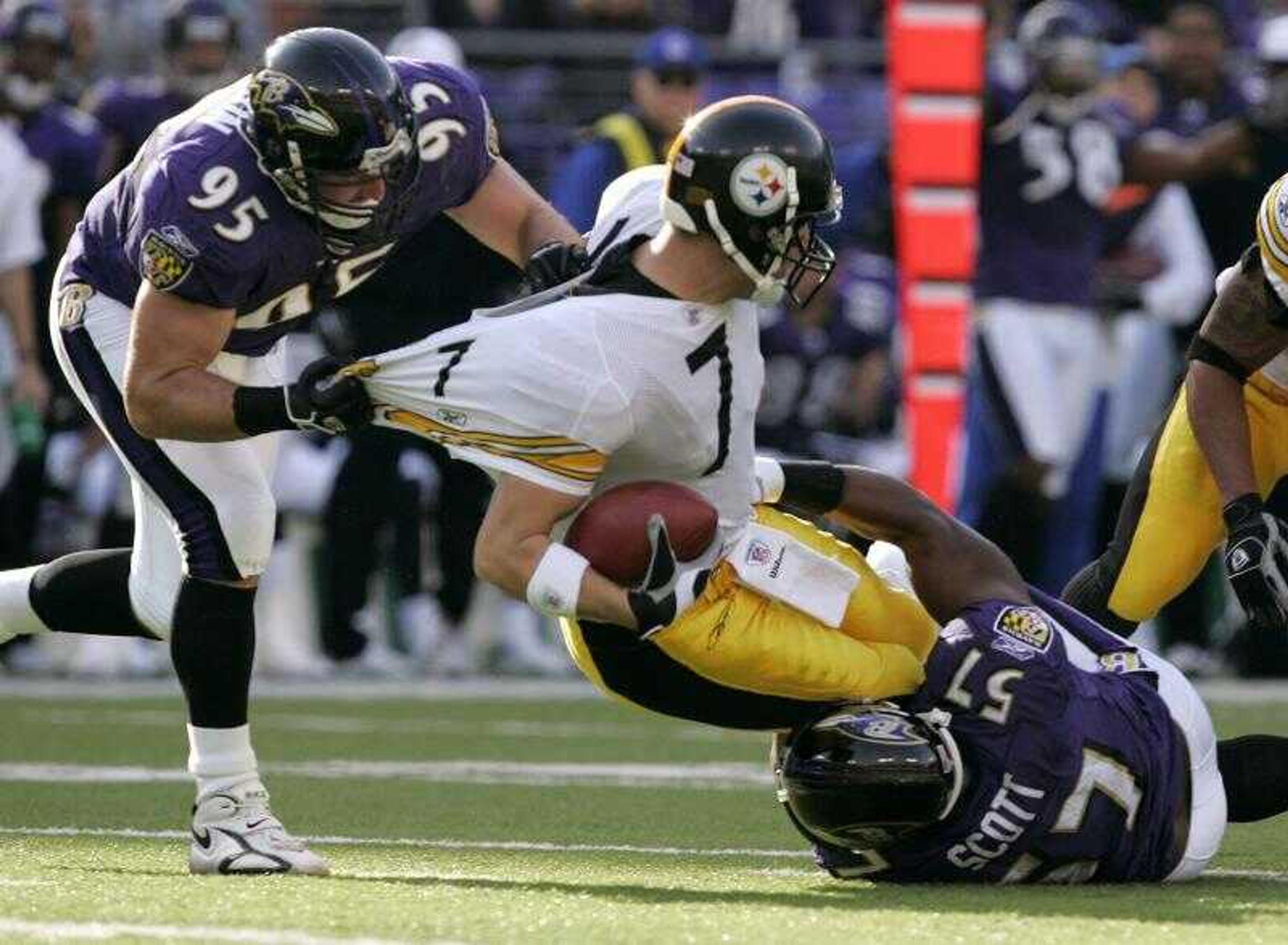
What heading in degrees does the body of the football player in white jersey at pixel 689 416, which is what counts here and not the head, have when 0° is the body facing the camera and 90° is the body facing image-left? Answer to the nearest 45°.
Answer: approximately 270°

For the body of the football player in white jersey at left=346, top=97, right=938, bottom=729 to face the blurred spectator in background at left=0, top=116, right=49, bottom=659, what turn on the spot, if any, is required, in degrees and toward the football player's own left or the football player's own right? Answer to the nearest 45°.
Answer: approximately 135° to the football player's own left

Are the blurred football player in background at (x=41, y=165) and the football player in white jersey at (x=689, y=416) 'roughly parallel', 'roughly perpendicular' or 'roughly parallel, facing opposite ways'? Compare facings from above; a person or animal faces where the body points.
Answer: roughly perpendicular

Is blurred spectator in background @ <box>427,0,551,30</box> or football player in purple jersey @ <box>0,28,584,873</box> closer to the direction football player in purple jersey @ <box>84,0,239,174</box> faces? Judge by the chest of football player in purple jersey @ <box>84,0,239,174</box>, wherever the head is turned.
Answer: the football player in purple jersey

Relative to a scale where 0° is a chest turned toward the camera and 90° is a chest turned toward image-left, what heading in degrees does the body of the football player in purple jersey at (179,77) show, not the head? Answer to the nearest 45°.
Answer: approximately 0°

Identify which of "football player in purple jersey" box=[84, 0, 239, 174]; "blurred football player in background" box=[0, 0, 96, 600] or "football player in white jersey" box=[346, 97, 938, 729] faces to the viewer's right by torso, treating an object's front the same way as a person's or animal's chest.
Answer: the football player in white jersey

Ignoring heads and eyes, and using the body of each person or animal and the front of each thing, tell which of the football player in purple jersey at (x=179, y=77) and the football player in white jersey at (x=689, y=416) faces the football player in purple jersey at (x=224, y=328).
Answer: the football player in purple jersey at (x=179, y=77)

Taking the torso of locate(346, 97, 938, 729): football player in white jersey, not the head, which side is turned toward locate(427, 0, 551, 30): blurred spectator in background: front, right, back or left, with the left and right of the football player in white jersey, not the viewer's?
left

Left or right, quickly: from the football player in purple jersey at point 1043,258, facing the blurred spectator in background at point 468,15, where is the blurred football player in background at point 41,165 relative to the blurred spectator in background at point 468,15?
left

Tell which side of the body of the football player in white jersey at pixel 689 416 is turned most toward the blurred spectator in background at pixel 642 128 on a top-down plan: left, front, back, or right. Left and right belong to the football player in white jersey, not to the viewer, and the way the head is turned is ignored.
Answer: left

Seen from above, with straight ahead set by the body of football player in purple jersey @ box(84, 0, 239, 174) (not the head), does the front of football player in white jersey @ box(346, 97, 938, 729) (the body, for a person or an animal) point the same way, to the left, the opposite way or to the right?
to the left

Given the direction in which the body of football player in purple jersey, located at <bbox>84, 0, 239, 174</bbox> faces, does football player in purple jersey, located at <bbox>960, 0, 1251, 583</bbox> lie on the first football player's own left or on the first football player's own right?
on the first football player's own left

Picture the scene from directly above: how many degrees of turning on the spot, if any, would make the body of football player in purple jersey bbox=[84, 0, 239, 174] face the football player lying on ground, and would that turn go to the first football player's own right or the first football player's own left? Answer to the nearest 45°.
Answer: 0° — they already face them
